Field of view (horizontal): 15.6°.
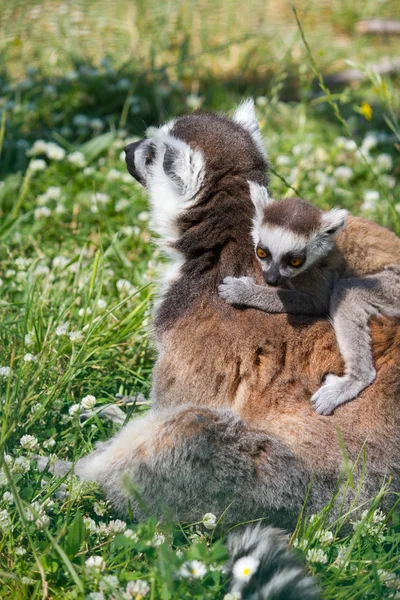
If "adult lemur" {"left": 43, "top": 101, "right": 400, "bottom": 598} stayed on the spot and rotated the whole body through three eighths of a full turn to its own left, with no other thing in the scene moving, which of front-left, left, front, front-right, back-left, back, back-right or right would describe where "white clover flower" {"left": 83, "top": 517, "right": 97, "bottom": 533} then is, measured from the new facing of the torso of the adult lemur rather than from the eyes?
right

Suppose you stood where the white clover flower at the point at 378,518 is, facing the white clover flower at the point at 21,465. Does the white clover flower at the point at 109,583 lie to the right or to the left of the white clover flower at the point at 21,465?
left

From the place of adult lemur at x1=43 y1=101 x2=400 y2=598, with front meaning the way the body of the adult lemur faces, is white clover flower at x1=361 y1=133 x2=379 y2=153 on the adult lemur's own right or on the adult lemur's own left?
on the adult lemur's own right

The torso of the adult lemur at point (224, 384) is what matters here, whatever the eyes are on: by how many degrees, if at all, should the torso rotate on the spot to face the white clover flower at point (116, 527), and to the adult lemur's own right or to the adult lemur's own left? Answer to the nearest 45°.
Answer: approximately 45° to the adult lemur's own left
